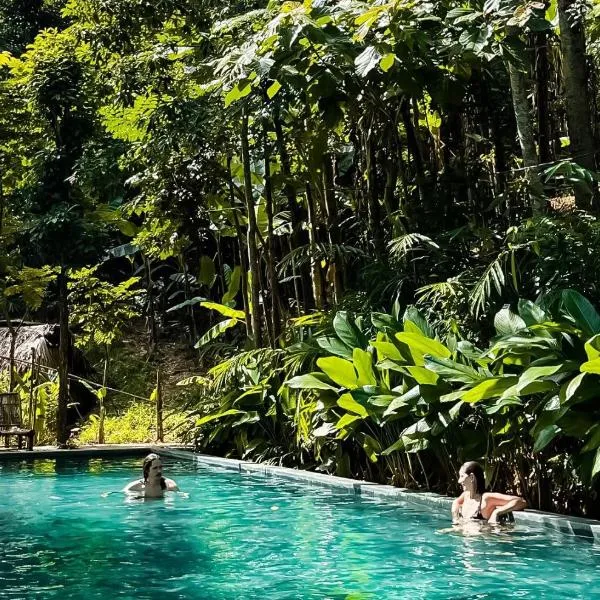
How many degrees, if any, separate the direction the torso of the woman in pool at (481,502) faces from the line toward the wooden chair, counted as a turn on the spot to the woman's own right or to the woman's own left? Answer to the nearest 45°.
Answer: approximately 90° to the woman's own right

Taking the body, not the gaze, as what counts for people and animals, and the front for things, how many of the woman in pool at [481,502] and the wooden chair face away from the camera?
0

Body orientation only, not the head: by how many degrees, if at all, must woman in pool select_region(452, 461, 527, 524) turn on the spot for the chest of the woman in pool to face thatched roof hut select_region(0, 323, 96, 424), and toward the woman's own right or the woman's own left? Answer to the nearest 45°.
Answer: approximately 90° to the woman's own right

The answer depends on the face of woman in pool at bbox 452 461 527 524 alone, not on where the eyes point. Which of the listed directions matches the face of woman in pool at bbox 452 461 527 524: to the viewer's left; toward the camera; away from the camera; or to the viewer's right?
to the viewer's left

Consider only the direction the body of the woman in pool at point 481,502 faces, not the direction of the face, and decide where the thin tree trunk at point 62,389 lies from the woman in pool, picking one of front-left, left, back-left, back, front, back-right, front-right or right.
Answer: right

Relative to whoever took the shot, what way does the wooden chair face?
facing the viewer and to the right of the viewer

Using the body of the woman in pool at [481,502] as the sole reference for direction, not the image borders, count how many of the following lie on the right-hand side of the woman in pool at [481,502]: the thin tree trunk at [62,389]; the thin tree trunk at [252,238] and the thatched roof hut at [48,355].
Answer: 3

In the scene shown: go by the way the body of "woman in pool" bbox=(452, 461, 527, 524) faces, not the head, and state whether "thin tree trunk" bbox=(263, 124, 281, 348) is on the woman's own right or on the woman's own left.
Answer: on the woman's own right

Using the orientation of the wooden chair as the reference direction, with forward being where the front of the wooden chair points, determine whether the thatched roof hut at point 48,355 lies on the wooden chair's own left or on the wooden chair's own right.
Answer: on the wooden chair's own left

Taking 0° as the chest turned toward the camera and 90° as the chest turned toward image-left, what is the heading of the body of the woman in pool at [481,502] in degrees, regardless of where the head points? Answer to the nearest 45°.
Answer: approximately 45°
